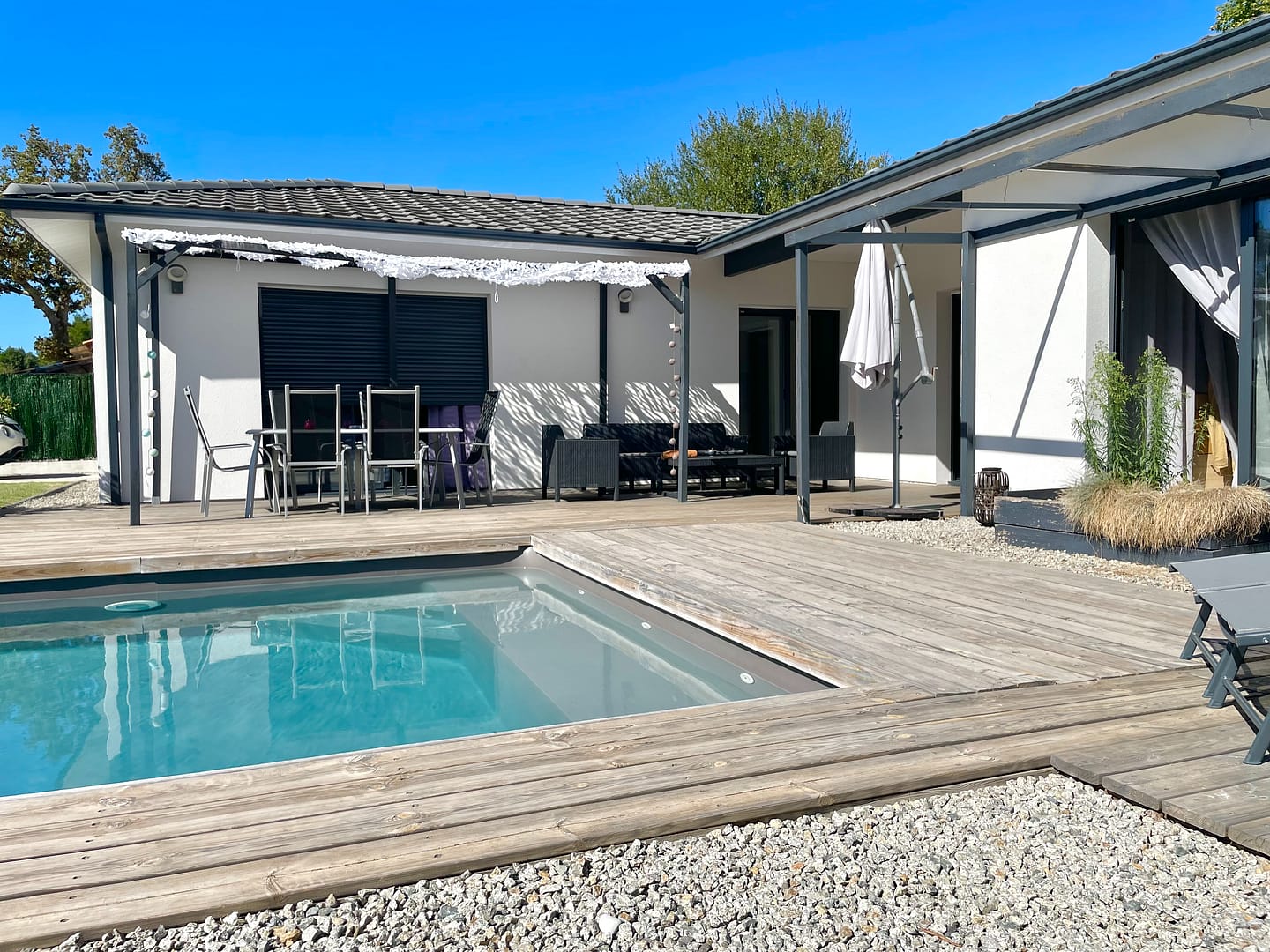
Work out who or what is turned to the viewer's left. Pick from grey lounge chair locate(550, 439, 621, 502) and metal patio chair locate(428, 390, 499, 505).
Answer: the metal patio chair

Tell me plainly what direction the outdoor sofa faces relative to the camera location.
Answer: facing the viewer

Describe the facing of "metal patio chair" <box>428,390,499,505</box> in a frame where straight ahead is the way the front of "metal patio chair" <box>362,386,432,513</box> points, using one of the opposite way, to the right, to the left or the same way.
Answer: to the left

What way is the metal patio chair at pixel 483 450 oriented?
to the viewer's left

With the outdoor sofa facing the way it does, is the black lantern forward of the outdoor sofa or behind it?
forward

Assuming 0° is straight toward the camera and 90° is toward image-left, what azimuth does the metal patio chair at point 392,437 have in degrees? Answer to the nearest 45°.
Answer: approximately 180°

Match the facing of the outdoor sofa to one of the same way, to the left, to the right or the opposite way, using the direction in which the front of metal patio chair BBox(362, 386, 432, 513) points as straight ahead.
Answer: the opposite way

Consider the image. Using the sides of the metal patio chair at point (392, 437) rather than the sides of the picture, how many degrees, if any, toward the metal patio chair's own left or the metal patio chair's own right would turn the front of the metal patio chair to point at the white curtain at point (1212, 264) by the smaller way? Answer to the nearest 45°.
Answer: approximately 135° to the metal patio chair's own right

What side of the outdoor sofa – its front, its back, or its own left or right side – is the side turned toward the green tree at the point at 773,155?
back

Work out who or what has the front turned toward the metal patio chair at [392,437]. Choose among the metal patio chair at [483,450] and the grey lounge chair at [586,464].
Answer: the metal patio chair at [483,450]
